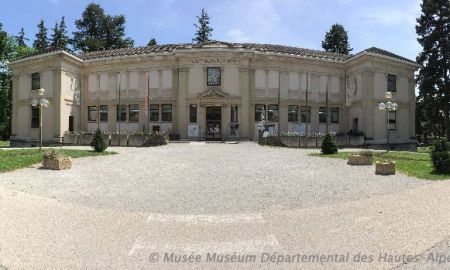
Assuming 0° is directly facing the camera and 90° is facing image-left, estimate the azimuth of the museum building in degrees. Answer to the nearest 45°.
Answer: approximately 0°

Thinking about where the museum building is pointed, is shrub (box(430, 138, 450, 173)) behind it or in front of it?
in front

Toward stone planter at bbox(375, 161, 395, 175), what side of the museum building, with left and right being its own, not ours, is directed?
front

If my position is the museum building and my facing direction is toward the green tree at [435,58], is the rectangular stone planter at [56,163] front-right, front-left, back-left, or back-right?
back-right

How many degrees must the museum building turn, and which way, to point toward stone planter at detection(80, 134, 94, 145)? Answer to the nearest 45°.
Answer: approximately 90° to its right

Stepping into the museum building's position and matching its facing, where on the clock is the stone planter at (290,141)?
The stone planter is roughly at 11 o'clock from the museum building.

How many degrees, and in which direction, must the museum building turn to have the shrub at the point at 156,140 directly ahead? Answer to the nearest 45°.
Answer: approximately 45° to its right

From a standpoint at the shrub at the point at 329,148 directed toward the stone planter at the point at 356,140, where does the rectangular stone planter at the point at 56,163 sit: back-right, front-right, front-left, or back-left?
back-left

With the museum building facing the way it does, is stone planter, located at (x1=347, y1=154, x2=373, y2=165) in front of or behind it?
in front

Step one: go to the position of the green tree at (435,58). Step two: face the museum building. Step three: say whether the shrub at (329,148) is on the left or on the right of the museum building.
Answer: left
